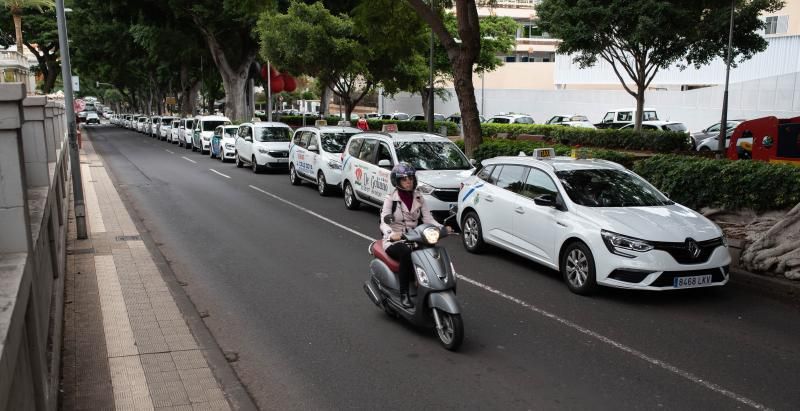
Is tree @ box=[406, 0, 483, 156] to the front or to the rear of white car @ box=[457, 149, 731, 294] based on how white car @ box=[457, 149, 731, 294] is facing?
to the rear

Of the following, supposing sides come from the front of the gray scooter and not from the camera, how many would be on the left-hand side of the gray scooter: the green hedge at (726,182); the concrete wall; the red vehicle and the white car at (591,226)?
3

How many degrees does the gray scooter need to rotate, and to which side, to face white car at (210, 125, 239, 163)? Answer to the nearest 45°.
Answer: approximately 135° to its left

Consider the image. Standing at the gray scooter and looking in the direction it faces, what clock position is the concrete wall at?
The concrete wall is roughly at 3 o'clock from the gray scooter.

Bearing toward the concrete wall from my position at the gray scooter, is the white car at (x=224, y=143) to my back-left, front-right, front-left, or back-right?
back-right

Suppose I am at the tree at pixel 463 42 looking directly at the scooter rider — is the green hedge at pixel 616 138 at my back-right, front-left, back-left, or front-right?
back-left

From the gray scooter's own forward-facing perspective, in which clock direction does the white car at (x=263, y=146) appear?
The white car is roughly at 7 o'clock from the gray scooter.

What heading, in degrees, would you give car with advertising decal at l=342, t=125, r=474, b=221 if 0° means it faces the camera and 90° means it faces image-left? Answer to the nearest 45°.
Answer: approximately 315°

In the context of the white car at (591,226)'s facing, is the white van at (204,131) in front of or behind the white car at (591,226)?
behind

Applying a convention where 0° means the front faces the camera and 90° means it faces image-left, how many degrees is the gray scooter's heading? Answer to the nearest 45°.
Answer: approximately 315°

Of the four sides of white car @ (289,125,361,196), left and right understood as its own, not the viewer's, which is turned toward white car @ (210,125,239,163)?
back

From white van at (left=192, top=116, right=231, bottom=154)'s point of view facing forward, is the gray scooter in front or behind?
in front

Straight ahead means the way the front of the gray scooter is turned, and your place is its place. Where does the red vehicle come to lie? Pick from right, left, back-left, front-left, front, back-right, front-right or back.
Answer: left

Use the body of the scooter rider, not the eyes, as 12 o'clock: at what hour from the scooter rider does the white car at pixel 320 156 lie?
The white car is roughly at 7 o'clock from the scooter rider.
